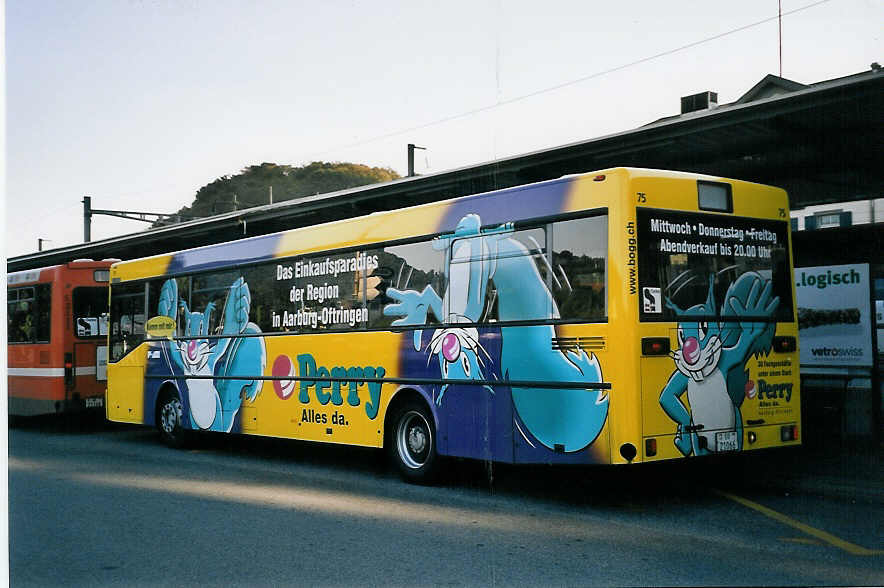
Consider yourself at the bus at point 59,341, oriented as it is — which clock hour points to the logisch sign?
The logisch sign is roughly at 6 o'clock from the bus.

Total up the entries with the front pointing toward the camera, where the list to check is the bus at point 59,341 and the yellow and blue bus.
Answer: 0

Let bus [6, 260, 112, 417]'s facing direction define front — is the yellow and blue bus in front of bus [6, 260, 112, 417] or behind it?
behind

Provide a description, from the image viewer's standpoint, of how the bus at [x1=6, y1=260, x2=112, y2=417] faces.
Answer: facing away from the viewer and to the left of the viewer

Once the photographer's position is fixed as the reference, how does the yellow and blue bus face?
facing away from the viewer and to the left of the viewer
